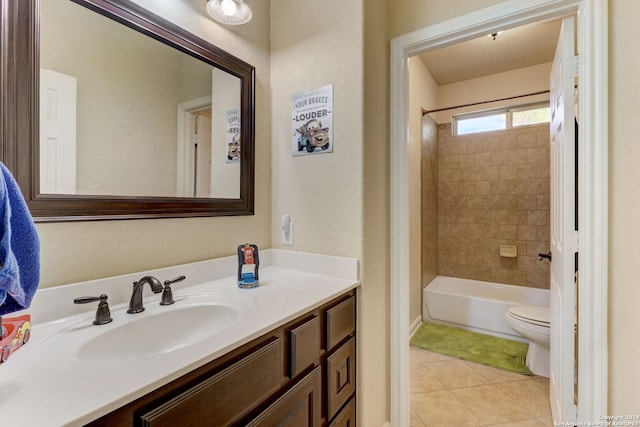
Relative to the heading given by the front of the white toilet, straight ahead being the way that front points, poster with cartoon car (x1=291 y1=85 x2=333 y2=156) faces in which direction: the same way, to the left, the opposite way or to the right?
to the left

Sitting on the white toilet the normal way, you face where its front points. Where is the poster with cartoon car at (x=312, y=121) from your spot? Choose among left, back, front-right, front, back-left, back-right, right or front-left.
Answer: front-left

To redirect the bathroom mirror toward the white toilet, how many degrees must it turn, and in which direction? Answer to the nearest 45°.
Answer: approximately 45° to its left

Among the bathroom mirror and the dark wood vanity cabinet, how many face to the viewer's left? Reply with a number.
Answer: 0

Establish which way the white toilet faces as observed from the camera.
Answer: facing to the left of the viewer

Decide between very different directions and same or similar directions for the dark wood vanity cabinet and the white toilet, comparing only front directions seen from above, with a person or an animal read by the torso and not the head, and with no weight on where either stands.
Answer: very different directions

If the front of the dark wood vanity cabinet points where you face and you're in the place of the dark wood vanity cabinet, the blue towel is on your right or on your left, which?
on your right

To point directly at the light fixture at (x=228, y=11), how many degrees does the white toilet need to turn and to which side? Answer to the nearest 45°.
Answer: approximately 45° to its left

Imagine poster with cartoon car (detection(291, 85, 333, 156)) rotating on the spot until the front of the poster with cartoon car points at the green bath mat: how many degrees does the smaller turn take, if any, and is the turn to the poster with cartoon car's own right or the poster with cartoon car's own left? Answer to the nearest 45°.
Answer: approximately 180°

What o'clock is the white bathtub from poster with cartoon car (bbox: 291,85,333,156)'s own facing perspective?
The white bathtub is roughly at 6 o'clock from the poster with cartoon car.

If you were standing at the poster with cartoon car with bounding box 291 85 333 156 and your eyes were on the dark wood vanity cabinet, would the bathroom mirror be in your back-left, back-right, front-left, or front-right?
front-right

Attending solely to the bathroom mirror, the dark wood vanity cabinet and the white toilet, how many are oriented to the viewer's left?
1
